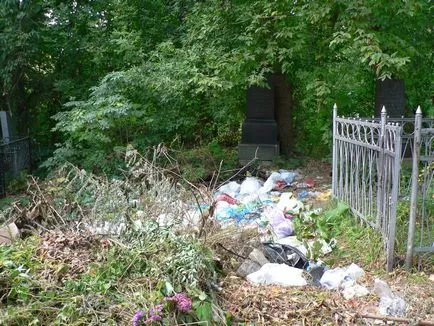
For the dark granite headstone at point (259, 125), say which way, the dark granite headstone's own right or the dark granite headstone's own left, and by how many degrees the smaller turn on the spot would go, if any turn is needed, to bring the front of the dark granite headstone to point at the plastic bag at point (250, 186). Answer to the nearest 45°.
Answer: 0° — it already faces it

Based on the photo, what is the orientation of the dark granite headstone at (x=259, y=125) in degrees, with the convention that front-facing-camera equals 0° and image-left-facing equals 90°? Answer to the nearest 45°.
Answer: approximately 0°

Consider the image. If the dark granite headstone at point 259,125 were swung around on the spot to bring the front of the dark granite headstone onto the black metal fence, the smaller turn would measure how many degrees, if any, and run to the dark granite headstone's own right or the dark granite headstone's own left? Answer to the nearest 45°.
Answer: approximately 90° to the dark granite headstone's own right

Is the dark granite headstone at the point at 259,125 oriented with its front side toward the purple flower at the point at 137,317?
yes

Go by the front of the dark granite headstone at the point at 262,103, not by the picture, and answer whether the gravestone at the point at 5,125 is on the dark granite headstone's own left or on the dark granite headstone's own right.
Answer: on the dark granite headstone's own right

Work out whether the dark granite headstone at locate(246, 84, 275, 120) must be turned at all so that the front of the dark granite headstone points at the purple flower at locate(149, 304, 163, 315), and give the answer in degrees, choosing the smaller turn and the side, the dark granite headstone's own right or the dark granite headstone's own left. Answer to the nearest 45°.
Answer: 0° — it already faces it

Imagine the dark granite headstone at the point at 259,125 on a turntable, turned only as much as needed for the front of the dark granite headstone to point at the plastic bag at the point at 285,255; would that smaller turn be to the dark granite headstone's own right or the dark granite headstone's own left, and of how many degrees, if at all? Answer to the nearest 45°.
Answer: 0° — it already faces it

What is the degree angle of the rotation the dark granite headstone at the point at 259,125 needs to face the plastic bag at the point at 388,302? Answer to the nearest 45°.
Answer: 0° — it already faces it

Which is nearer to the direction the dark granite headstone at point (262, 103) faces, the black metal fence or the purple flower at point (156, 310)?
the purple flower

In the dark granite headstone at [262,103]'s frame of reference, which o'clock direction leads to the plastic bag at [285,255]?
The plastic bag is roughly at 12 o'clock from the dark granite headstone.

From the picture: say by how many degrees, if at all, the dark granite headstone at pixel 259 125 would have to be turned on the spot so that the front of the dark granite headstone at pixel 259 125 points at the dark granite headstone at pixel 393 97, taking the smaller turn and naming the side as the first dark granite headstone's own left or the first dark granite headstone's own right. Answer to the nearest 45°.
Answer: approximately 45° to the first dark granite headstone's own left

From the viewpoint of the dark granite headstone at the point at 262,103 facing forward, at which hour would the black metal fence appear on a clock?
The black metal fence is roughly at 3 o'clock from the dark granite headstone.
